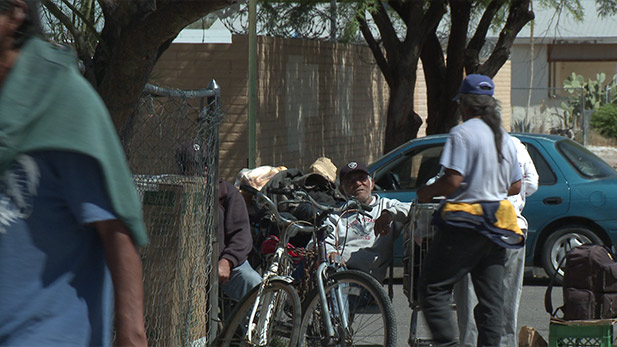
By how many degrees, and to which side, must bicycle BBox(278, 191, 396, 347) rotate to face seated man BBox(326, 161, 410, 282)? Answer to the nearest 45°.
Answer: approximately 135° to its left

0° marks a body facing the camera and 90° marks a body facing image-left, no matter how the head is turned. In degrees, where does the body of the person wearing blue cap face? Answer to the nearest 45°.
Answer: approximately 135°

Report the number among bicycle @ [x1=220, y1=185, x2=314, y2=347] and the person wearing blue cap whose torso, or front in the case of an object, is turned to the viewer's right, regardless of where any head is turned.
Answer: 0

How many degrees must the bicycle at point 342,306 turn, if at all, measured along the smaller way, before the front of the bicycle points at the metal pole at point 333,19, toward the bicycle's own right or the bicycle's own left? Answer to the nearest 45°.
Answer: approximately 135° to the bicycle's own left

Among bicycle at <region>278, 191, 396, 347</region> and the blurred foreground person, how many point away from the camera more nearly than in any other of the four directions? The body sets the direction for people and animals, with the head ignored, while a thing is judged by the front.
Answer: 0

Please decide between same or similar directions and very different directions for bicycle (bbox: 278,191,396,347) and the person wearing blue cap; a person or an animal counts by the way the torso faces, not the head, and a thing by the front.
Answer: very different directions

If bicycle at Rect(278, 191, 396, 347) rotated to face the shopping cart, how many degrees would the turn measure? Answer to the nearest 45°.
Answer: approximately 90° to its left

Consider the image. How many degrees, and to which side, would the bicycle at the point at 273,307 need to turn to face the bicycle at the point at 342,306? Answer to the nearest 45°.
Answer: approximately 135° to its left

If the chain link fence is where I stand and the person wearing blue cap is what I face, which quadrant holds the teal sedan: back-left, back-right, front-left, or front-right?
front-left
